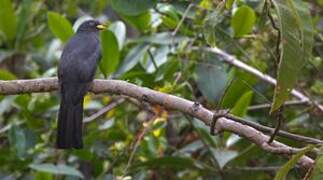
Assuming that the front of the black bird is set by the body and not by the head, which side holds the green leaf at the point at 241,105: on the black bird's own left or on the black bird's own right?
on the black bird's own right

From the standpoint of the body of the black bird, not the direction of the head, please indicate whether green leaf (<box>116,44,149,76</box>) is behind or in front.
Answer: in front

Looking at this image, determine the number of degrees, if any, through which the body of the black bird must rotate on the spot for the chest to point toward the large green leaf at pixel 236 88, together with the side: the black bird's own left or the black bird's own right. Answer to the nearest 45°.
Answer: approximately 45° to the black bird's own right

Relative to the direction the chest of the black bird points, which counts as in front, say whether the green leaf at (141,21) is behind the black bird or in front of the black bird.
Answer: in front

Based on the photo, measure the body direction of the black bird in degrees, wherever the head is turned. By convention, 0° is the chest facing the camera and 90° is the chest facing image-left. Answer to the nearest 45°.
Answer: approximately 225°

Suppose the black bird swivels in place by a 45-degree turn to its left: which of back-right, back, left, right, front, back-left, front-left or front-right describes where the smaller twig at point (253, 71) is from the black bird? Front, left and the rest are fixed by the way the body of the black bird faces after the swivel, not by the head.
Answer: right

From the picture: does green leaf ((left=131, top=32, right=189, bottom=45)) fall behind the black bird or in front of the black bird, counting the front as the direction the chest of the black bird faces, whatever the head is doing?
in front
